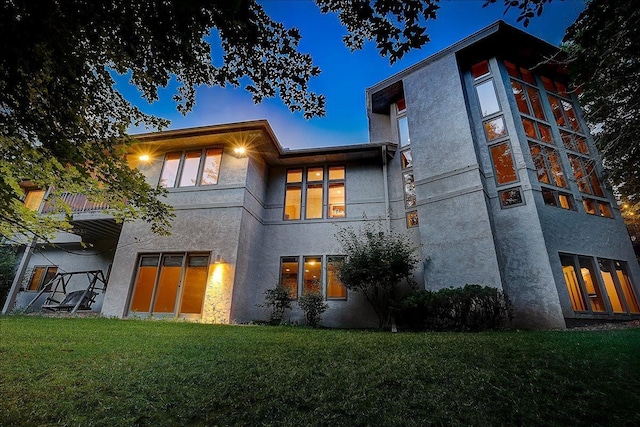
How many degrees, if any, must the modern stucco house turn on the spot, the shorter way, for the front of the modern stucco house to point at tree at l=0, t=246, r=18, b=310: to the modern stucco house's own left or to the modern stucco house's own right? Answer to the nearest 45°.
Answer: approximately 90° to the modern stucco house's own right

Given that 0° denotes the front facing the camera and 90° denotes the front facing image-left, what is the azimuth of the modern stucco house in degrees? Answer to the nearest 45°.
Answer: approximately 0°
